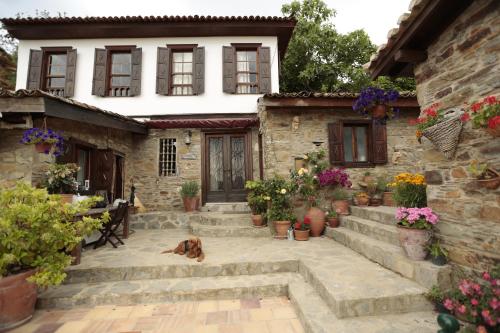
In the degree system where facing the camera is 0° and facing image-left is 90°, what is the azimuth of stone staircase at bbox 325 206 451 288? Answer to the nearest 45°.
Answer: approximately 45°

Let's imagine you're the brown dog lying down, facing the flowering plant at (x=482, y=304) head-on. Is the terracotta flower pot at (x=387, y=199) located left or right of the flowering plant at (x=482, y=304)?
left

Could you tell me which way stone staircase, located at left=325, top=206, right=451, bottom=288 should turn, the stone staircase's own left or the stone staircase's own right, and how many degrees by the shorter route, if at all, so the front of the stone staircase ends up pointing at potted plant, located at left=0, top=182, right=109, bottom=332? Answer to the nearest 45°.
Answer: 0° — it already faces it

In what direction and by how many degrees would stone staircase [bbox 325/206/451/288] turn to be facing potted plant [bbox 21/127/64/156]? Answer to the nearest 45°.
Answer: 0° — it already faces it

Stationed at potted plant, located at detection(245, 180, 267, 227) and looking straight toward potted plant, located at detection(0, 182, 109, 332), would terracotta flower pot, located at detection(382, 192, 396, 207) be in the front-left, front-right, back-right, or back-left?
back-left

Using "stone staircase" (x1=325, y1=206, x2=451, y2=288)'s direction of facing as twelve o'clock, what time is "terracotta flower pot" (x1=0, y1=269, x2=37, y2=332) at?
The terracotta flower pot is roughly at 12 o'clock from the stone staircase.

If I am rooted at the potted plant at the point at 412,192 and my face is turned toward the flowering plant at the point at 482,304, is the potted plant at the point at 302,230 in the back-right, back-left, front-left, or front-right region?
back-right
